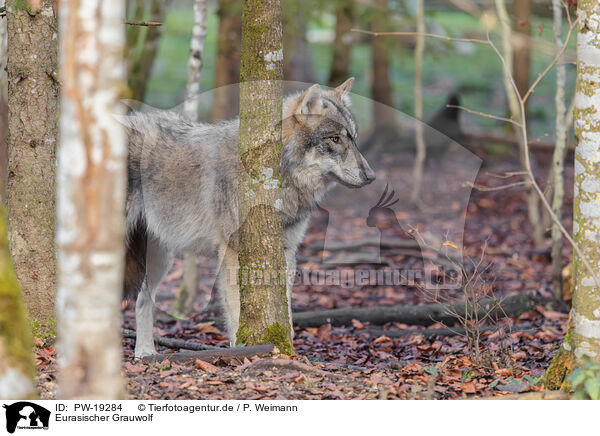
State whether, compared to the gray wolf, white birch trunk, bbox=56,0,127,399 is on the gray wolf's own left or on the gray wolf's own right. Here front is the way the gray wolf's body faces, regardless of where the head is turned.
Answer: on the gray wolf's own right

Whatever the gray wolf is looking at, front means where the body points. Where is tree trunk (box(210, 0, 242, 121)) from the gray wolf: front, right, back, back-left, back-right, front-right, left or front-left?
left

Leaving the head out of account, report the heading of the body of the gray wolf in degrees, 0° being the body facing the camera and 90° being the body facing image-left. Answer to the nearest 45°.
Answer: approximately 270°

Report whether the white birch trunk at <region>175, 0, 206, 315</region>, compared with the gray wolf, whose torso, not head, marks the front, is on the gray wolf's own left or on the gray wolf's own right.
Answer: on the gray wolf's own left

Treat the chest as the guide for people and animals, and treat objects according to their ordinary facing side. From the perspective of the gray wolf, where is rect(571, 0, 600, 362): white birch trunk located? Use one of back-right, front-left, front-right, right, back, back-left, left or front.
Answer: front-right

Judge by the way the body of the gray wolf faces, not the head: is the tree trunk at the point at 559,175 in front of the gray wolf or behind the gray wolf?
in front

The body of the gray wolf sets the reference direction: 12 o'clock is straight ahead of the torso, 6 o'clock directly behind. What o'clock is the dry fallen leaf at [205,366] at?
The dry fallen leaf is roughly at 3 o'clock from the gray wolf.
